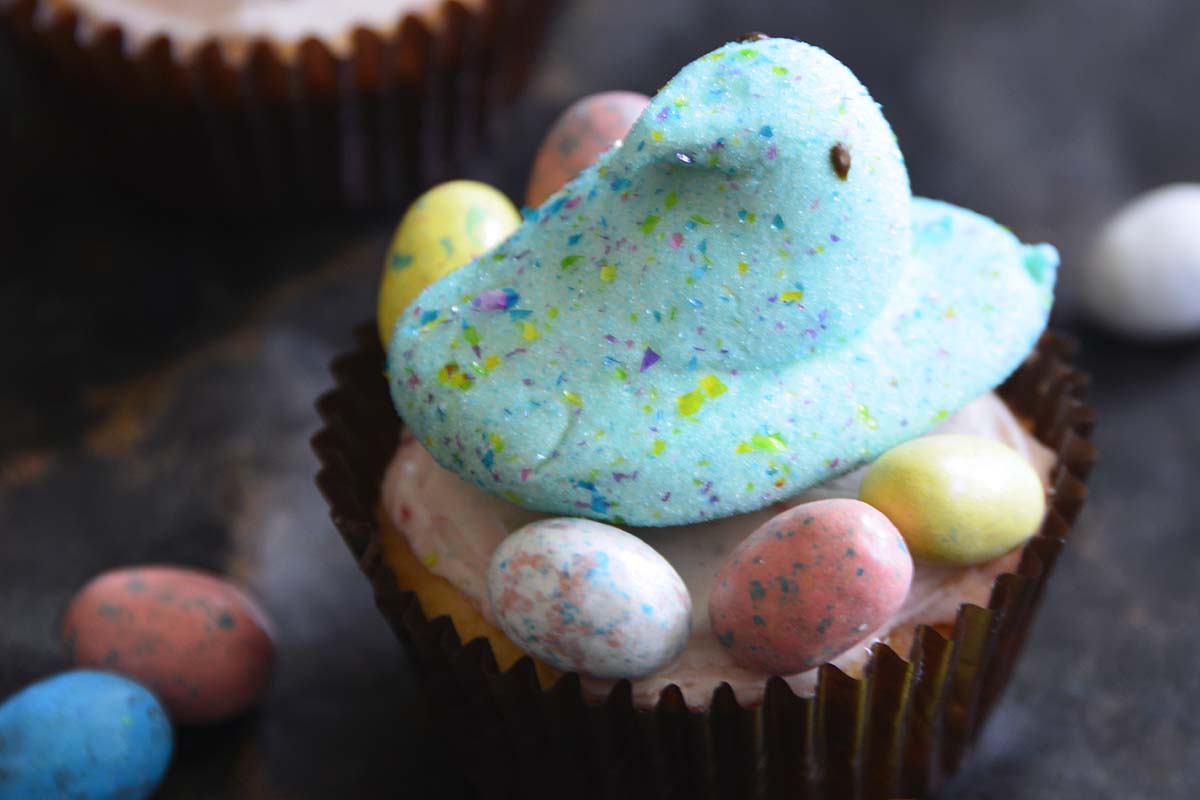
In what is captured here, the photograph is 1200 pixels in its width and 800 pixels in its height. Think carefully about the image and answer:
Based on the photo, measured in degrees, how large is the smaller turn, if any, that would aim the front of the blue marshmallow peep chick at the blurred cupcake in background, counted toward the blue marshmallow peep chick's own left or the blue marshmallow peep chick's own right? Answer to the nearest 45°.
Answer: approximately 90° to the blue marshmallow peep chick's own right

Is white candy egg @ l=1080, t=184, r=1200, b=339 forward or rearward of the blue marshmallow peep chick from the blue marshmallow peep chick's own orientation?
rearward

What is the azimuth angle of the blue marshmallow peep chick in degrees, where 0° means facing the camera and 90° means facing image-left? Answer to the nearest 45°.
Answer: approximately 45°
